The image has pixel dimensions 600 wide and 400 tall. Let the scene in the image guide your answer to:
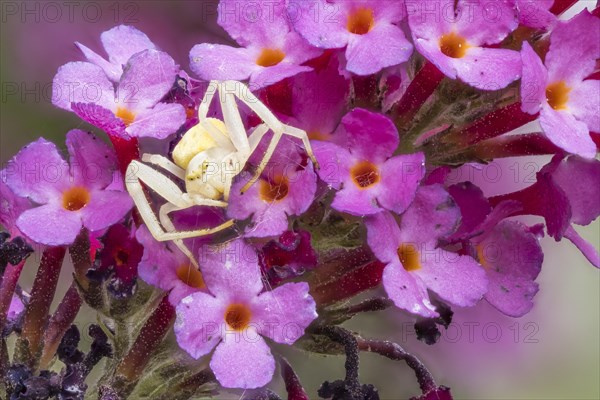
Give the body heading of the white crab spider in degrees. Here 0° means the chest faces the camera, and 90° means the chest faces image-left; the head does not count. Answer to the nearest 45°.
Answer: approximately 315°

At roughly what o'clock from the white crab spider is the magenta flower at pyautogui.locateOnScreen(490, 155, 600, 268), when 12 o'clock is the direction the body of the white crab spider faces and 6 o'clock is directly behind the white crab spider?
The magenta flower is roughly at 11 o'clock from the white crab spider.

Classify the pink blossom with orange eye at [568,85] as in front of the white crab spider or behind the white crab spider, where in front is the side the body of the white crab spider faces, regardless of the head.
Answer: in front
